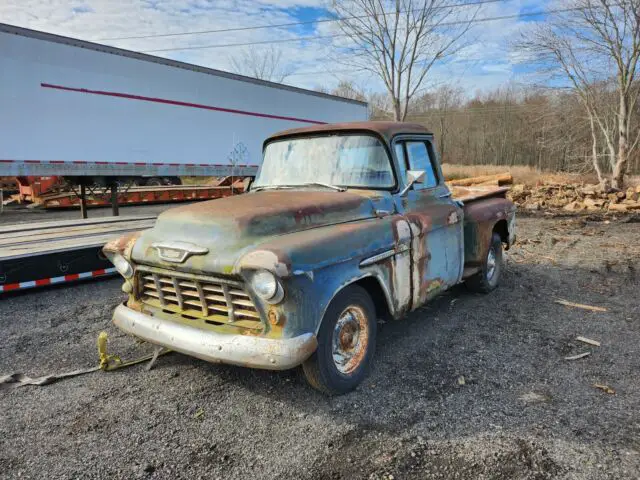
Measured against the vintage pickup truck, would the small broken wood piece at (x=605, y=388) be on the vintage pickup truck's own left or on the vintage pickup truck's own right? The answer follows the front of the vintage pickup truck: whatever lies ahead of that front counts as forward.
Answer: on the vintage pickup truck's own left

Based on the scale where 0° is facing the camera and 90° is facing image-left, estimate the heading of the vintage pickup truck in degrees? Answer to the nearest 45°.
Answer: approximately 45°

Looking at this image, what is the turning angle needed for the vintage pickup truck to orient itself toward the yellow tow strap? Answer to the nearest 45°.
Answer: approximately 45° to its right

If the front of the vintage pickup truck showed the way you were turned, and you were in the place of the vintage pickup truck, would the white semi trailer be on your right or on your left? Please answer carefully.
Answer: on your right

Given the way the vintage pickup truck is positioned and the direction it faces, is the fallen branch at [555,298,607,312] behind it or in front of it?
behind

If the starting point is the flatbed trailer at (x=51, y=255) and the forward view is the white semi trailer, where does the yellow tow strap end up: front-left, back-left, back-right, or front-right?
back-right

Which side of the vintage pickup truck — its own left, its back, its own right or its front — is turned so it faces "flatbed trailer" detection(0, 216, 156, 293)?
right
